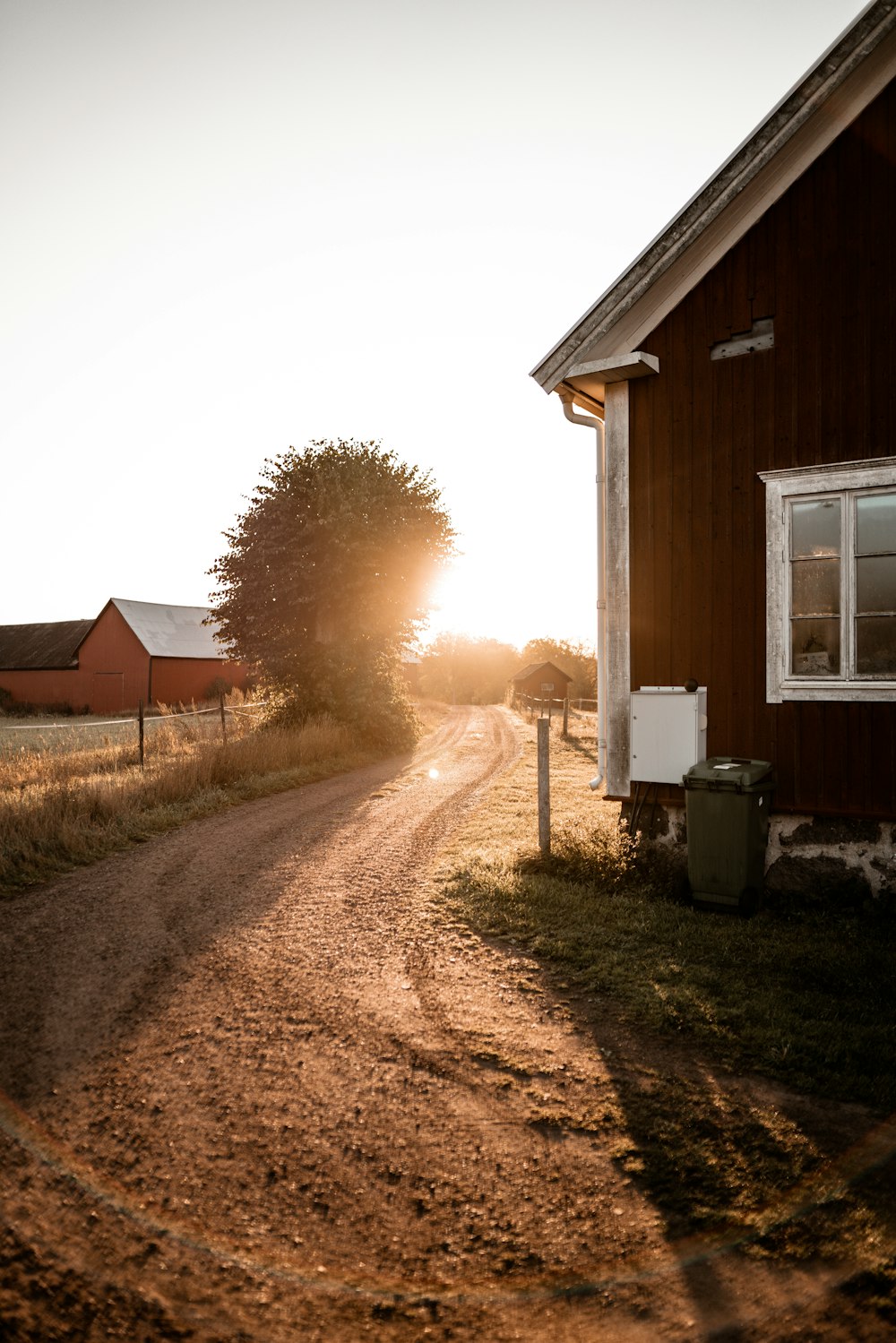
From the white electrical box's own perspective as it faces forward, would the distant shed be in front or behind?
behind

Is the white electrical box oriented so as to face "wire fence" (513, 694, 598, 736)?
no

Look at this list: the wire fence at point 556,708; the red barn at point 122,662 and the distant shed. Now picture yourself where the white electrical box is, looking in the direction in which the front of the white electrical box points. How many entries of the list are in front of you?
0

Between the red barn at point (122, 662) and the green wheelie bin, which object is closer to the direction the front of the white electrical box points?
the green wheelie bin

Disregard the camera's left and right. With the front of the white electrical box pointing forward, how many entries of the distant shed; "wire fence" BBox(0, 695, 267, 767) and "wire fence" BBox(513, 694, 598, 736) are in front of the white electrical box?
0

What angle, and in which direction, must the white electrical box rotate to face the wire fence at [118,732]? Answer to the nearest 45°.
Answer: approximately 135° to its right

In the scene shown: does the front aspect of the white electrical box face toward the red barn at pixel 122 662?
no

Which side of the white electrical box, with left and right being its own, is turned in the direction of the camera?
front

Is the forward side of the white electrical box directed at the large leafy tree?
no

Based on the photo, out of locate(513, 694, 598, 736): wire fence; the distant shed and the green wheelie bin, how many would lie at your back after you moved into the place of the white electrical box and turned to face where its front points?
2

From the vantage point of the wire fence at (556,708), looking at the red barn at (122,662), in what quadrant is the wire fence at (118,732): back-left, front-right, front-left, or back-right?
front-left
